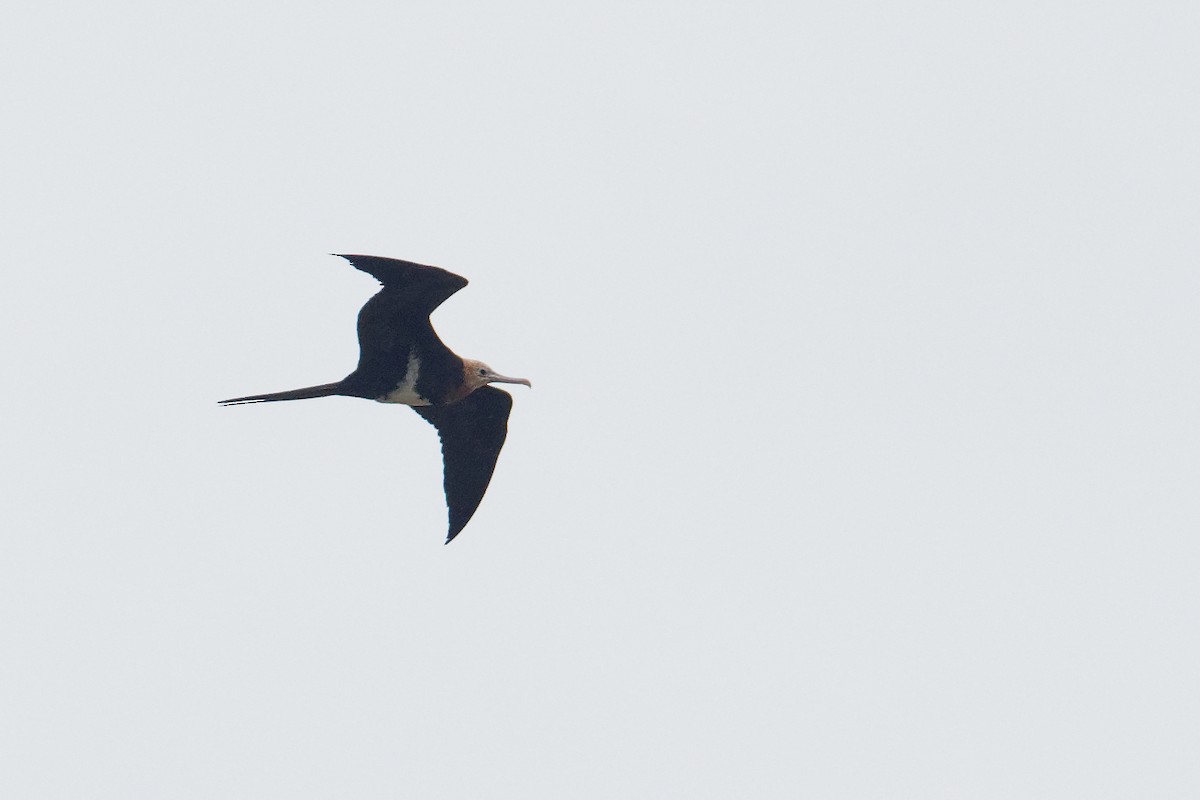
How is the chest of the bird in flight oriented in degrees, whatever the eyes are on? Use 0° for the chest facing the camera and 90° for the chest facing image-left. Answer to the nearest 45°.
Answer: approximately 270°
